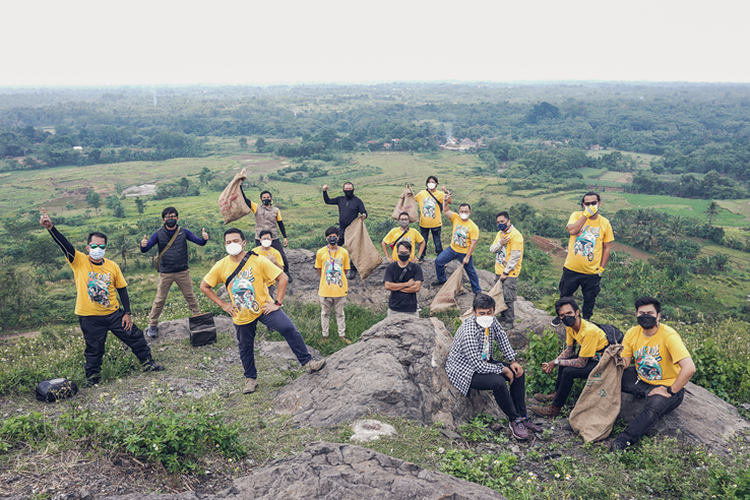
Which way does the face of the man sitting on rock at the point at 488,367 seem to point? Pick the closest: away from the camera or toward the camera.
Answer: toward the camera

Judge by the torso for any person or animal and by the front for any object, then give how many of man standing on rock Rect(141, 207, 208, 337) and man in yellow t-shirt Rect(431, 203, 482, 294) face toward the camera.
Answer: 2

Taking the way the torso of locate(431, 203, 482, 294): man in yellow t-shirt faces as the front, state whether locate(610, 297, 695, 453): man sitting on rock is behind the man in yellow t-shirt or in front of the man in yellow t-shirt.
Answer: in front

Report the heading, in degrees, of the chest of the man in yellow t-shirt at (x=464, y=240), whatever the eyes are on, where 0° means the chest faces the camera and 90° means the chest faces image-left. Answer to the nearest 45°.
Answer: approximately 0°

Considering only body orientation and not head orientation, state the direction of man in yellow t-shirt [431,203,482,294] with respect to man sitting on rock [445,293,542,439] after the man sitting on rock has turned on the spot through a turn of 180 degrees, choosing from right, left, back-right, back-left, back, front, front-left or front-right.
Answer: front-right

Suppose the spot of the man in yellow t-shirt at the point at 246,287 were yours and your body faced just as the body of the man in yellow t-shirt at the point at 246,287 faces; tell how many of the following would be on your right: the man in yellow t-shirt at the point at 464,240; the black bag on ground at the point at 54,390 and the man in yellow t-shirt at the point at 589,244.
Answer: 1

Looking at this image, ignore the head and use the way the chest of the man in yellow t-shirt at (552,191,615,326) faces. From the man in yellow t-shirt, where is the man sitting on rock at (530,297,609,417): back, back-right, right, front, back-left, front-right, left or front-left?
front

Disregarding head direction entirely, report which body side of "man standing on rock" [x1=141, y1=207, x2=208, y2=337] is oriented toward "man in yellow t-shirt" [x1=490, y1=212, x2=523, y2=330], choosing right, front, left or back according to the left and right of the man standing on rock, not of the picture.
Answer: left

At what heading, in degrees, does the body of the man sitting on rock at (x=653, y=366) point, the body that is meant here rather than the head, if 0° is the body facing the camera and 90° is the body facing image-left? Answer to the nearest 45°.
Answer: approximately 45°

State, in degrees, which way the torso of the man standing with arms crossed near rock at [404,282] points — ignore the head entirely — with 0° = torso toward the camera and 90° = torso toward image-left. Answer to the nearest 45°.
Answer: approximately 0°
